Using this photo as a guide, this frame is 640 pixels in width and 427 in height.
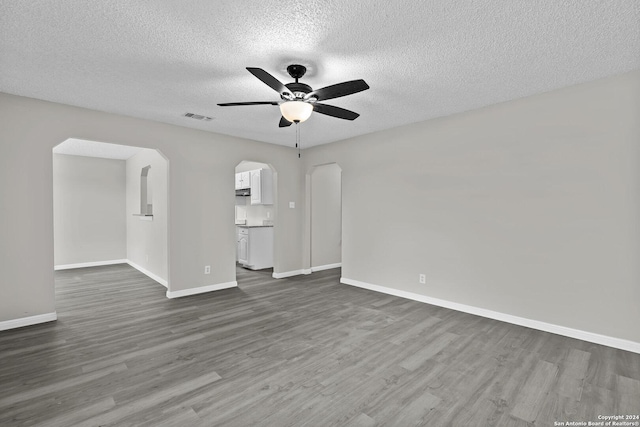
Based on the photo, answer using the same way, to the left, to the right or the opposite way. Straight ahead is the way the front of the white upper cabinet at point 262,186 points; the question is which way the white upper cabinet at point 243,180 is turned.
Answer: the same way

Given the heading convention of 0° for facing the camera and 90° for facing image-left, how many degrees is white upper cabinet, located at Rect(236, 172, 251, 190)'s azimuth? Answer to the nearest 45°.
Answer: approximately 45°

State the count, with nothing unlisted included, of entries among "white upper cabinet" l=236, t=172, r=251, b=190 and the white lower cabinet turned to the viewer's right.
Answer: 0

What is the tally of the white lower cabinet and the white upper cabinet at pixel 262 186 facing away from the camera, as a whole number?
0

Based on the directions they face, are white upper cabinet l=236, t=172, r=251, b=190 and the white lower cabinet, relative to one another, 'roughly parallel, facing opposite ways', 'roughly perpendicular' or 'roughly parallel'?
roughly parallel

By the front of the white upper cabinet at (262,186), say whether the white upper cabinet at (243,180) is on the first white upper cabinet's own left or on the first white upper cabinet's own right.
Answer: on the first white upper cabinet's own right

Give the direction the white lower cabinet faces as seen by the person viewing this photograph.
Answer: facing the viewer and to the left of the viewer

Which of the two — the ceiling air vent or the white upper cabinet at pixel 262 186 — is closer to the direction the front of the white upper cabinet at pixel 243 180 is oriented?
the ceiling air vent

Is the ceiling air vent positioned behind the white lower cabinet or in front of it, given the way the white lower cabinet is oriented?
in front

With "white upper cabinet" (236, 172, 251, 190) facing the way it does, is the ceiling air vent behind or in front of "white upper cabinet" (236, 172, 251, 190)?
in front

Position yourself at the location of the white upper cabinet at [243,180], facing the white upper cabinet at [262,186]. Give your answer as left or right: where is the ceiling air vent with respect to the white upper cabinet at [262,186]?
right

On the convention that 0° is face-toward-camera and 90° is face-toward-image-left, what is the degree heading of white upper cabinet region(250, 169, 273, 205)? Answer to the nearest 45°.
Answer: approximately 45°

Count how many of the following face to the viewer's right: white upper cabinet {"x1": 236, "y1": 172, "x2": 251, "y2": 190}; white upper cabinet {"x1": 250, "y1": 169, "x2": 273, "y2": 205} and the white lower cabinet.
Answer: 0
